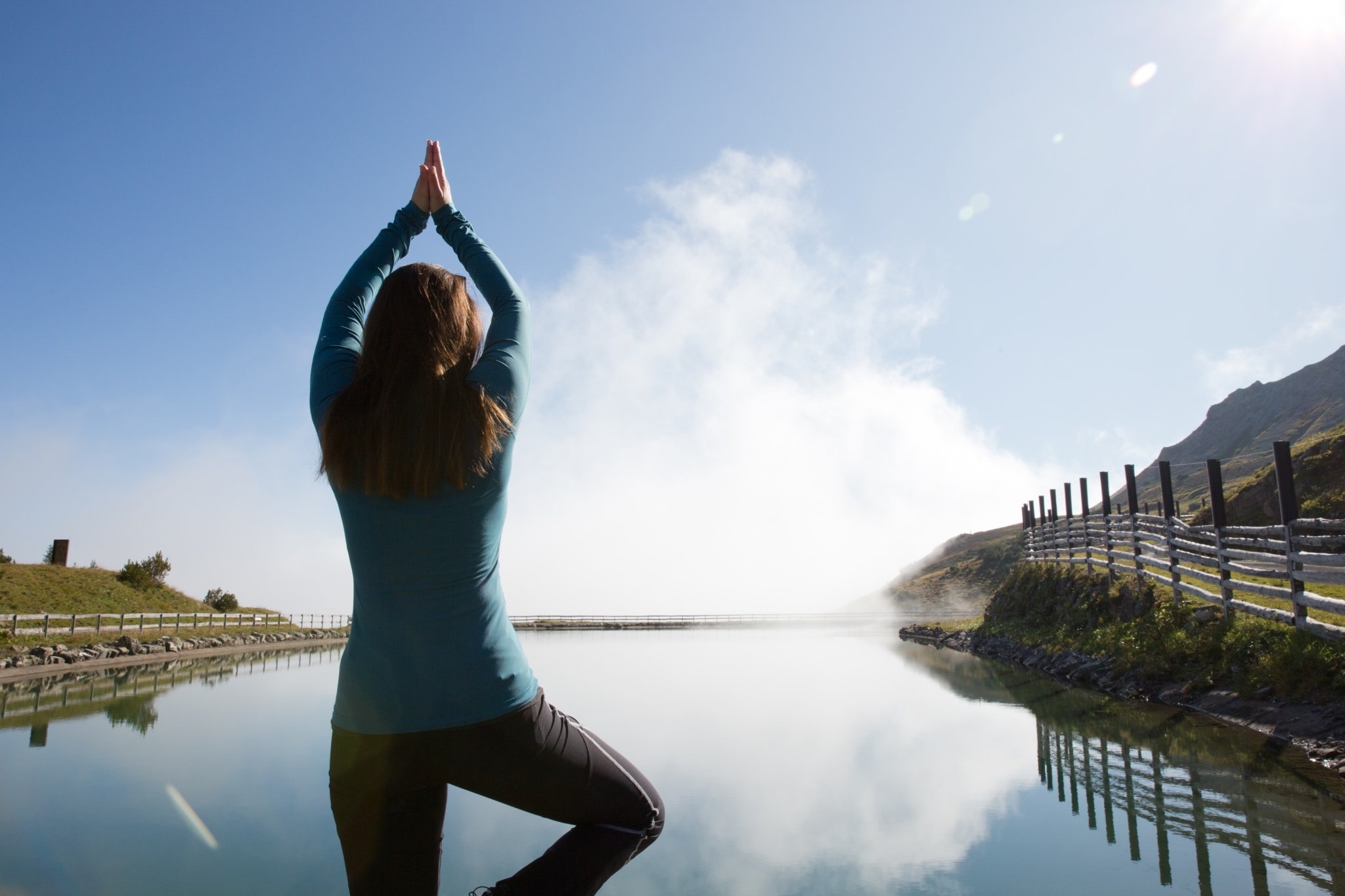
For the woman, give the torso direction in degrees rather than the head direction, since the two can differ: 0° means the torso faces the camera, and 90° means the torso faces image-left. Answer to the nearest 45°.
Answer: approximately 180°

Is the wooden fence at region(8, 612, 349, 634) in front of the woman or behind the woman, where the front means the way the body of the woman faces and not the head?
in front

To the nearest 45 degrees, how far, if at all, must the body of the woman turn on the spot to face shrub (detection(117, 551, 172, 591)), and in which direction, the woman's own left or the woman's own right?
0° — they already face it

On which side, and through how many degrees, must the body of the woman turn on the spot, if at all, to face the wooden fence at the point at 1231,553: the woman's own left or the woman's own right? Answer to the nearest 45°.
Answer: approximately 45° to the woman's own right

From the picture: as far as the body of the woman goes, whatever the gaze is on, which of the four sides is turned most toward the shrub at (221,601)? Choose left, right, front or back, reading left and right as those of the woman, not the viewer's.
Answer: front

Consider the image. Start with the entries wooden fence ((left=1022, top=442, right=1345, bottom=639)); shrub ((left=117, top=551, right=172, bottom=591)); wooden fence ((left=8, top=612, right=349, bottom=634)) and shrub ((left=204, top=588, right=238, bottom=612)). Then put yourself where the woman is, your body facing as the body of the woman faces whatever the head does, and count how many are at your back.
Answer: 0

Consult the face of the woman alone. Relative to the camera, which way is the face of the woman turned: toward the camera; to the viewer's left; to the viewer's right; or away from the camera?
away from the camera
